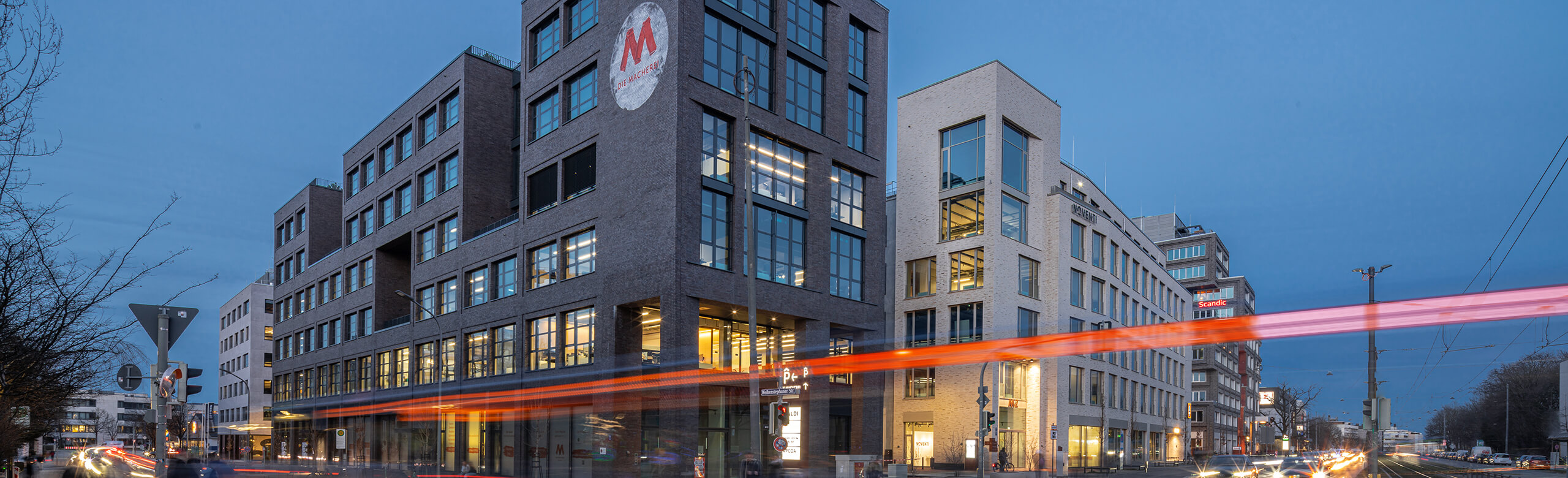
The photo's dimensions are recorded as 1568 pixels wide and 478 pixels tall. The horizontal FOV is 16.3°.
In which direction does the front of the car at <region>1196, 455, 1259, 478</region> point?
toward the camera

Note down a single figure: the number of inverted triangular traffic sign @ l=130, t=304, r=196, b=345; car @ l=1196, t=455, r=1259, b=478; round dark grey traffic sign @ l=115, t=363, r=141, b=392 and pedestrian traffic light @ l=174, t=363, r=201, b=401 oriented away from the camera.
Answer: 2

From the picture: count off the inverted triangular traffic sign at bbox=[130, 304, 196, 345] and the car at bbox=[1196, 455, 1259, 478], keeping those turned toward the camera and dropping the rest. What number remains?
1

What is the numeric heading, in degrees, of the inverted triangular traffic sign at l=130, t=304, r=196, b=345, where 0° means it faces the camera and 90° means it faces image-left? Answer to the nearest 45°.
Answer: approximately 180°

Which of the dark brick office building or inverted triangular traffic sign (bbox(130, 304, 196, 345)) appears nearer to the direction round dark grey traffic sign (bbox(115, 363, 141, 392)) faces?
the dark brick office building

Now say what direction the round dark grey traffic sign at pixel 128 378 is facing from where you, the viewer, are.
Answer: facing away from the viewer
